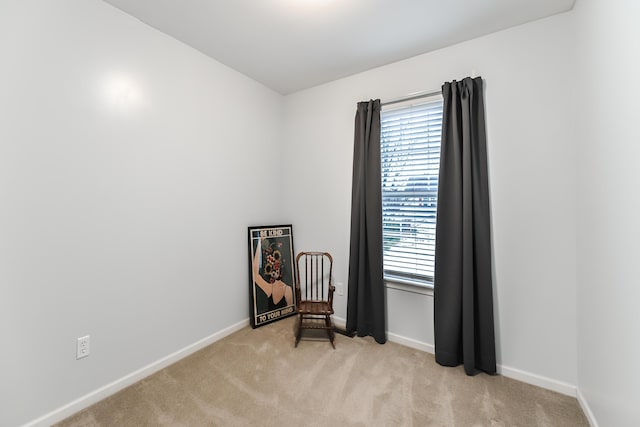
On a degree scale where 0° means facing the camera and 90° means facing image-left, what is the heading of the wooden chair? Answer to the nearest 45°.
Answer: approximately 0°

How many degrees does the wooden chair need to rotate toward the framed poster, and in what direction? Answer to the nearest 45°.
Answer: approximately 90° to its right

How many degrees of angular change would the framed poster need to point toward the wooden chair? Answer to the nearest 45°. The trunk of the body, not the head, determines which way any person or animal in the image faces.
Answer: approximately 45° to its left
